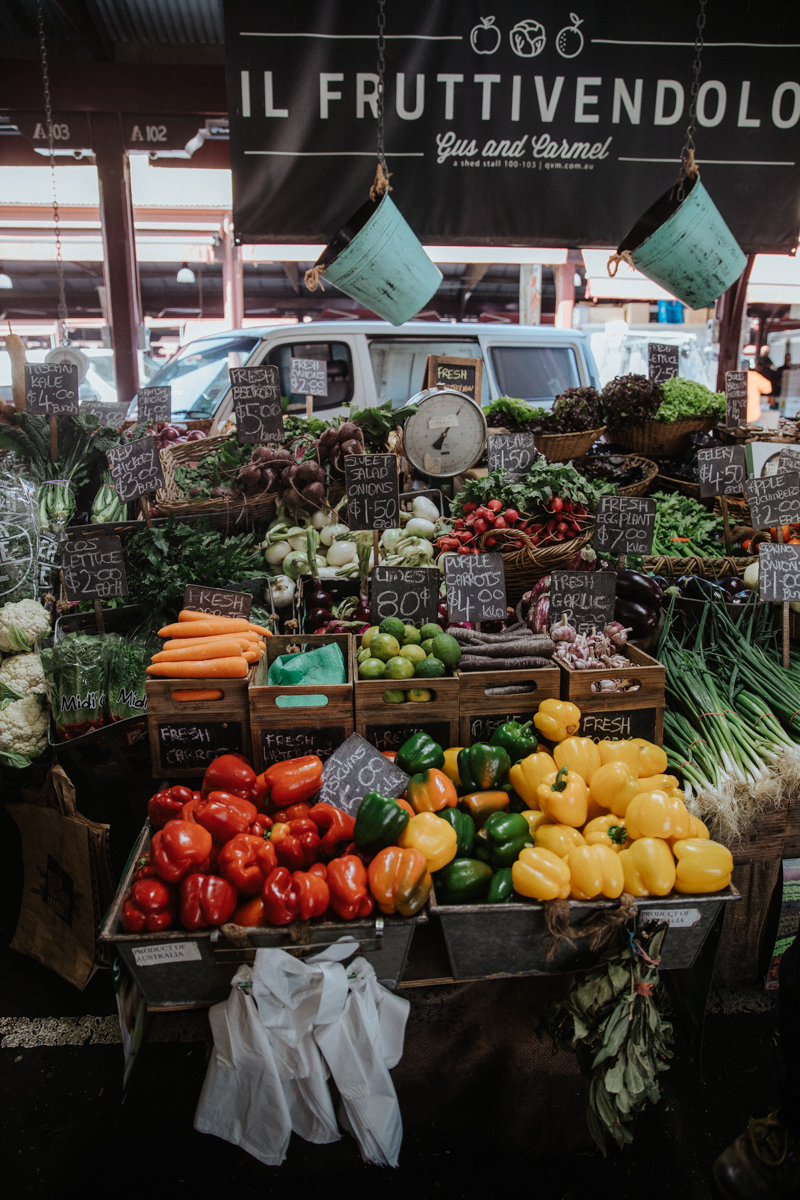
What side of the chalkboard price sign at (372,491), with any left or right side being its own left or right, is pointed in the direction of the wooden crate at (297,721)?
front

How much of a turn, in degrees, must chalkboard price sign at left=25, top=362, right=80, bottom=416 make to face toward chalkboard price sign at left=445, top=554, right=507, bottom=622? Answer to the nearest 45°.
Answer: approximately 45° to its left

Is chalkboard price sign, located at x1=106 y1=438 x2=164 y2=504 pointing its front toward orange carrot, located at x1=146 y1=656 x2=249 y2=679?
yes

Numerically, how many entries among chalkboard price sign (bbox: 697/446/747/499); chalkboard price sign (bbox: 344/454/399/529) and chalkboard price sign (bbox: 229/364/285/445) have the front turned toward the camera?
3

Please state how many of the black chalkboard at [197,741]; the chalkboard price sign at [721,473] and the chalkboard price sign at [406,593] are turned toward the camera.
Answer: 3

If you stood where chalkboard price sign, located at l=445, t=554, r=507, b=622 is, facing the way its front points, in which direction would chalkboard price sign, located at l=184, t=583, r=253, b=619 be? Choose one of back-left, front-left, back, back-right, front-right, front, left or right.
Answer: right

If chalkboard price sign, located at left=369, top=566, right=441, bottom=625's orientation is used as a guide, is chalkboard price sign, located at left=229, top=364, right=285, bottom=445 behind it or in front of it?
behind

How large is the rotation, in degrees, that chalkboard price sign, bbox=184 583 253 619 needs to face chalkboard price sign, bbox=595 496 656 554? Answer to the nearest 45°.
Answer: approximately 90° to its left

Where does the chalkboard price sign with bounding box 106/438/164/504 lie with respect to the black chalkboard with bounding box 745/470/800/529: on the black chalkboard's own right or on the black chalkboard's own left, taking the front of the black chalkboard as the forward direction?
on the black chalkboard's own right

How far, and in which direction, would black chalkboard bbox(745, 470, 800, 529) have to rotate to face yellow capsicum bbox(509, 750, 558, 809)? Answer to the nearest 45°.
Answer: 0° — it already faces it

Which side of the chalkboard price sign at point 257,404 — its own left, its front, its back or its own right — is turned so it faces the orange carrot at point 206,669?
front
